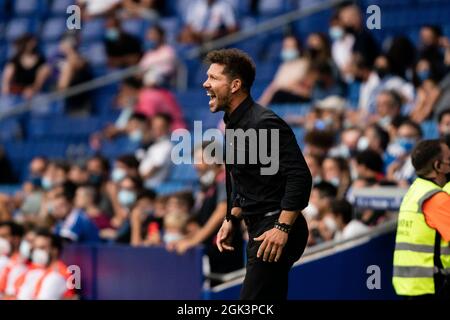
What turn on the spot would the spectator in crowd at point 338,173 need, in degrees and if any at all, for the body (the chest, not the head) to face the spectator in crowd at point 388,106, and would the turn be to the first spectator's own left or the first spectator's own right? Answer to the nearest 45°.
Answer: approximately 180°

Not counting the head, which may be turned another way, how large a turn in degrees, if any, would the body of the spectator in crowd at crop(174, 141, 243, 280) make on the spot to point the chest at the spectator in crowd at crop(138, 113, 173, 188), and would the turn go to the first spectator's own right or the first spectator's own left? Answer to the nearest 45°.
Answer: approximately 135° to the first spectator's own right

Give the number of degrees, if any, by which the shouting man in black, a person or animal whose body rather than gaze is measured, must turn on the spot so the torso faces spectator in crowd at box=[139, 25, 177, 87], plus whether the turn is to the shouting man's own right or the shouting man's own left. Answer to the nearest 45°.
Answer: approximately 90° to the shouting man's own right

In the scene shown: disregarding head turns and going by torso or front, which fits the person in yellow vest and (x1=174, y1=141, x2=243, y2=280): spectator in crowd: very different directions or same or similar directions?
very different directions

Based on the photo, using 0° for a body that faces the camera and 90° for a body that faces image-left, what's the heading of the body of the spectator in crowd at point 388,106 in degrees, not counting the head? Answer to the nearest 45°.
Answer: approximately 45°
